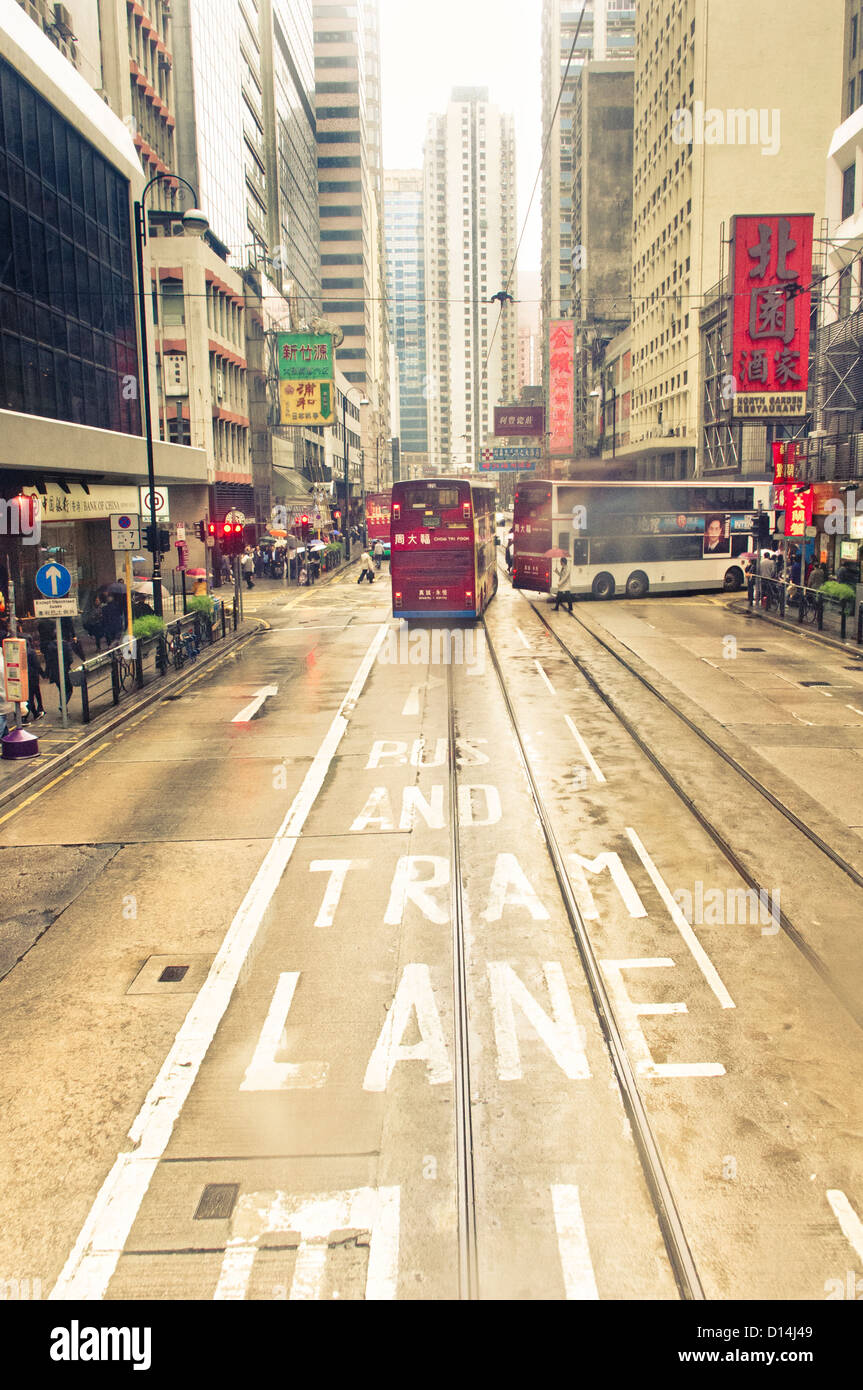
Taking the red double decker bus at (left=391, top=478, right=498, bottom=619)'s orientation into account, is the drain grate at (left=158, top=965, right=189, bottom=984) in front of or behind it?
behind

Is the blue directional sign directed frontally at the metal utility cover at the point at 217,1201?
yes

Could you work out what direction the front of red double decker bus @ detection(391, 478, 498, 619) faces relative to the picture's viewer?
facing away from the viewer

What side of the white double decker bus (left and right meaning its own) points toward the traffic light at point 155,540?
back

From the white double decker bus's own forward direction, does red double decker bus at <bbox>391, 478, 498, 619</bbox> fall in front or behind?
behind

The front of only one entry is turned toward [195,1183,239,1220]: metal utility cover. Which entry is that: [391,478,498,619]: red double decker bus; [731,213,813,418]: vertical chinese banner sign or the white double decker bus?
the vertical chinese banner sign

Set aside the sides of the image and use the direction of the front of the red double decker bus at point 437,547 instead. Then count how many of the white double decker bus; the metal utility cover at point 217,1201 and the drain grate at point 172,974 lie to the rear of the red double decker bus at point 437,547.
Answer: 2

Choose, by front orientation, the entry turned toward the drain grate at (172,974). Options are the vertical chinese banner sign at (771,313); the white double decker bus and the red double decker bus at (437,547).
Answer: the vertical chinese banner sign

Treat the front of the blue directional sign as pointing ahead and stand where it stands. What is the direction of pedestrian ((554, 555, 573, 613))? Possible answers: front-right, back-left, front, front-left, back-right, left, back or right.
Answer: back-left

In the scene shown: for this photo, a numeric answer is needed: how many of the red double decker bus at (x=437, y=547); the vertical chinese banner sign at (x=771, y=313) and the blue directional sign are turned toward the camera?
2

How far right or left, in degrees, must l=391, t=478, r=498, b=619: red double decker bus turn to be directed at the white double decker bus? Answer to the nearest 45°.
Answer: approximately 45° to its right

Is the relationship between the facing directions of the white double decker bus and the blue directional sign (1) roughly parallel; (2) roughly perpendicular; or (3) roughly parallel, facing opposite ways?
roughly perpendicular
